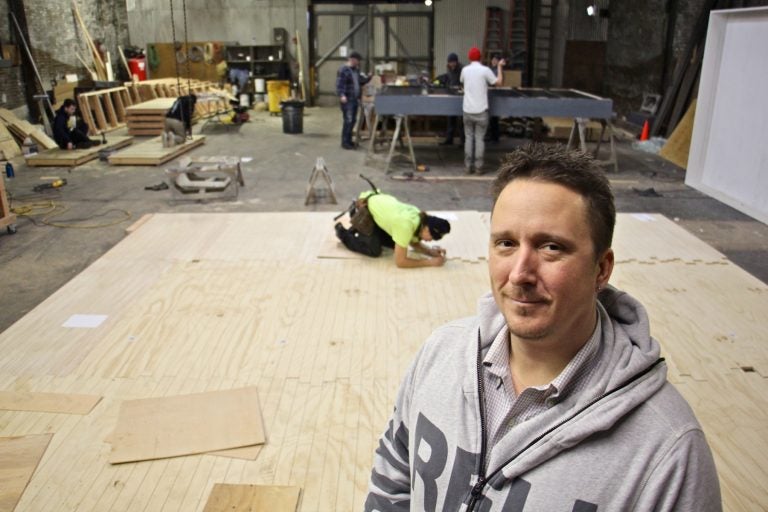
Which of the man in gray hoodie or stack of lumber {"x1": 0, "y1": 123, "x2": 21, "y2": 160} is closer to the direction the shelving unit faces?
the man in gray hoodie

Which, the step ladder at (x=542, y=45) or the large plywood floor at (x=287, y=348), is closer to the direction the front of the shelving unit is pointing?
the large plywood floor

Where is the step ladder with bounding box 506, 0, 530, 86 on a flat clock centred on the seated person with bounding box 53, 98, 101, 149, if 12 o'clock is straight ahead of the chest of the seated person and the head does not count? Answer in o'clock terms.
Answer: The step ladder is roughly at 10 o'clock from the seated person.

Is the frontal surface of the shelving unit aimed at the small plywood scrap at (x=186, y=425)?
yes

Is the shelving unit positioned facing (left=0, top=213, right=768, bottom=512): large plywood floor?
yes

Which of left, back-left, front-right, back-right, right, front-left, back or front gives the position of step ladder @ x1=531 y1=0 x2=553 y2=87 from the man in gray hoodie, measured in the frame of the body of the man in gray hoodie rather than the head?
back-right

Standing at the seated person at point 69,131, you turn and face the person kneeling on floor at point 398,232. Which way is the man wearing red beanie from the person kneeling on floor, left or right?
left

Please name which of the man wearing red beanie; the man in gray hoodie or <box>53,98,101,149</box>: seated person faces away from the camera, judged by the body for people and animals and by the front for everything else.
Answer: the man wearing red beanie

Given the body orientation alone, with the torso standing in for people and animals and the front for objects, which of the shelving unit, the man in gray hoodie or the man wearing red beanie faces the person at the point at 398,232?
the shelving unit
